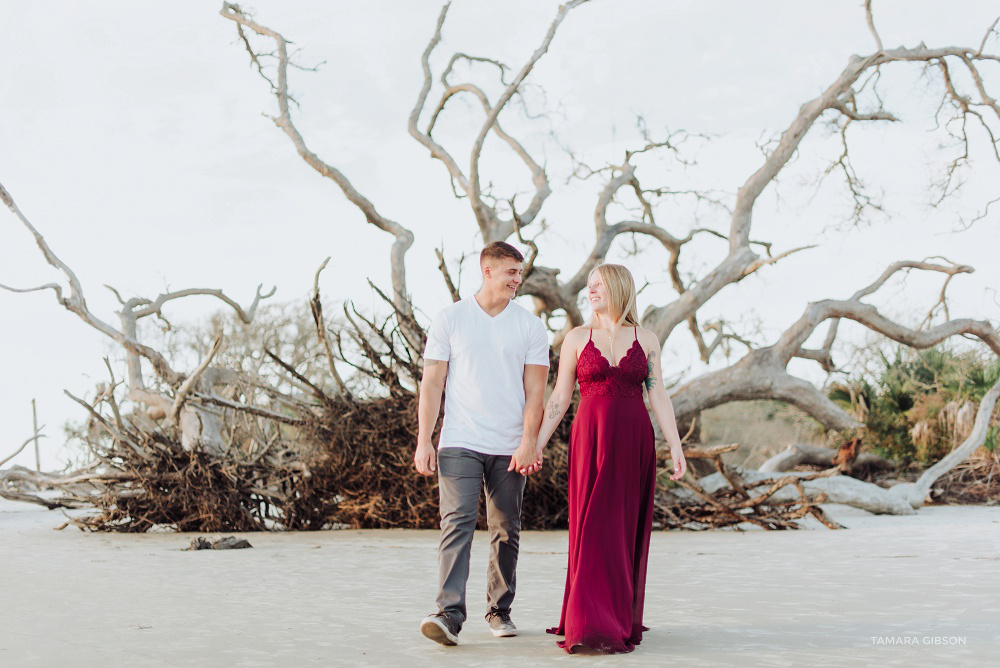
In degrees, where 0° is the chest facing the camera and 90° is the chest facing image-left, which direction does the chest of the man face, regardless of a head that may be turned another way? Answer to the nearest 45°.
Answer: approximately 0°

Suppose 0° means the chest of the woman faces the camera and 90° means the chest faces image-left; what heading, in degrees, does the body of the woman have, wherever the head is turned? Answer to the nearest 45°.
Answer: approximately 0°

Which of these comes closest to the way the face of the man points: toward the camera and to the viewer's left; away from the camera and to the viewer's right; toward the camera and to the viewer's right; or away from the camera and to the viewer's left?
toward the camera and to the viewer's right

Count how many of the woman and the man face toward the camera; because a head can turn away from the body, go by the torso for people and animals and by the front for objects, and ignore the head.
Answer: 2

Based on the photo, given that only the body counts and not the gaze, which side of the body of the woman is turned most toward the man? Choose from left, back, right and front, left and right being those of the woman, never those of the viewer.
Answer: right

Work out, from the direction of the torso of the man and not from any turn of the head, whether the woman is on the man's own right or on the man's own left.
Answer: on the man's own left
